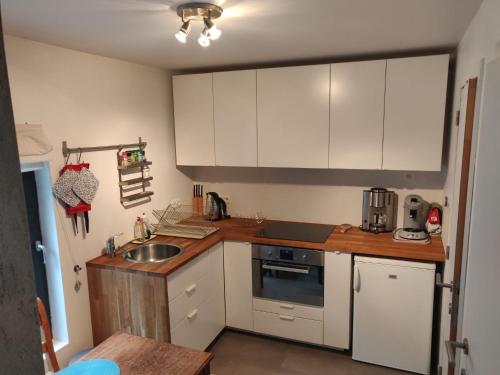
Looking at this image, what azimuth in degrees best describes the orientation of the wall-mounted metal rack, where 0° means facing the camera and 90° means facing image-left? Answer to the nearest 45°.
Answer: approximately 315°

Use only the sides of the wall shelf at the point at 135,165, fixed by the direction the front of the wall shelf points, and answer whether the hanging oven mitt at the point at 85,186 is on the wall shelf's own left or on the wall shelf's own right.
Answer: on the wall shelf's own right

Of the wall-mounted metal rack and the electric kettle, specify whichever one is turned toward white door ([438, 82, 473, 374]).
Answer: the wall-mounted metal rack

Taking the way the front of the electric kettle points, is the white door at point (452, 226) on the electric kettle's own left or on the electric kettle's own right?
on the electric kettle's own left

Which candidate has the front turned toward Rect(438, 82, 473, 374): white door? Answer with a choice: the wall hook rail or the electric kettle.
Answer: the wall hook rail

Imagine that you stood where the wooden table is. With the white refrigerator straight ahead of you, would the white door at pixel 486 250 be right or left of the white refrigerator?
right

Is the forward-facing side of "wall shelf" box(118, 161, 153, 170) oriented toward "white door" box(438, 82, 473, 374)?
yes

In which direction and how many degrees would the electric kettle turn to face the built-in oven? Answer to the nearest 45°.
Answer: approximately 135° to its left

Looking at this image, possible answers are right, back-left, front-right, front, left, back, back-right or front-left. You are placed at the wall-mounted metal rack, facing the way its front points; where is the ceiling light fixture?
front-right

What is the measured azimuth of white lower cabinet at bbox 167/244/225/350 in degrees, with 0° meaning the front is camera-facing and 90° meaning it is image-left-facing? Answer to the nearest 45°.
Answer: approximately 315°
